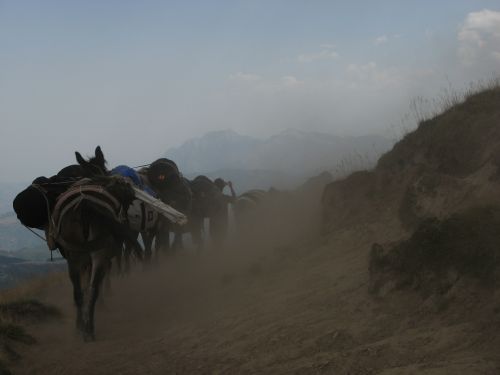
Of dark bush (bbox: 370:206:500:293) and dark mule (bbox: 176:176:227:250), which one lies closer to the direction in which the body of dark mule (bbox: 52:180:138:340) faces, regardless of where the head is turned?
the dark mule

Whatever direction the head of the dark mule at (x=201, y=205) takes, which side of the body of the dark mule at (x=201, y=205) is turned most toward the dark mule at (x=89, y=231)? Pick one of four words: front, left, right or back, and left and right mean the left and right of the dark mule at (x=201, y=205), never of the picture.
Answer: back

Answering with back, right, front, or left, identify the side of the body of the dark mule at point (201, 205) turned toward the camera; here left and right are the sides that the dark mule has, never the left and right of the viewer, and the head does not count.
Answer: back

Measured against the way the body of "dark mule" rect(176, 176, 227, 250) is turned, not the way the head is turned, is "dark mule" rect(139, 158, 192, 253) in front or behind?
behind

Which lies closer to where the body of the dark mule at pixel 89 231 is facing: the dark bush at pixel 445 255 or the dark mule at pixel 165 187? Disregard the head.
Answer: the dark mule

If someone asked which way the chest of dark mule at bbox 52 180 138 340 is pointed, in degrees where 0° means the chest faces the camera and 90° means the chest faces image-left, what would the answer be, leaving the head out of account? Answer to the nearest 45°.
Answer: approximately 180°

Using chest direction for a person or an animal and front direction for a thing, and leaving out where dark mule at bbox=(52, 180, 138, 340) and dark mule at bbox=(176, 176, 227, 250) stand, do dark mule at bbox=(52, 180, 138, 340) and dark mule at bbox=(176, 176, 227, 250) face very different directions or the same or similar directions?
same or similar directions

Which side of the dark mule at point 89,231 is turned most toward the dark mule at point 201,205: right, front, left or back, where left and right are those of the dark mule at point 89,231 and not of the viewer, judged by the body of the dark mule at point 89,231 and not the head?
front

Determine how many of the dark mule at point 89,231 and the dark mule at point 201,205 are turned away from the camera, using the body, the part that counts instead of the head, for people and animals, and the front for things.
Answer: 2
